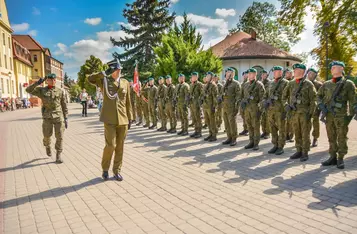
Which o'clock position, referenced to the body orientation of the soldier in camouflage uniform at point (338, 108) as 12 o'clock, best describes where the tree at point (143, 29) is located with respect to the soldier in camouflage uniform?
The tree is roughly at 3 o'clock from the soldier in camouflage uniform.

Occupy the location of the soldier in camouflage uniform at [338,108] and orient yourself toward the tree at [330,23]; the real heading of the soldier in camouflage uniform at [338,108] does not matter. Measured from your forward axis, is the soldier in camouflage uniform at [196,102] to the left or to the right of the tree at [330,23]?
left

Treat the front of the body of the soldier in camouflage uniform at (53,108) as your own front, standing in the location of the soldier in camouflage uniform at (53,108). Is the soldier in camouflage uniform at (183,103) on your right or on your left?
on your left

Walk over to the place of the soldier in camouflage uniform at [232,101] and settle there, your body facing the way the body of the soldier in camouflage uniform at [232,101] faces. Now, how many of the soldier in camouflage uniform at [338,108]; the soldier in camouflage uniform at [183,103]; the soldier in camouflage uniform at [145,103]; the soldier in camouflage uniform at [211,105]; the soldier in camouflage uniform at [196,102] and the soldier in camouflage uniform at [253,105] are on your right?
4

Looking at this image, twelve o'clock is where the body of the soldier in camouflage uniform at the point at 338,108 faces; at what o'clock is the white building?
The white building is roughly at 4 o'clock from the soldier in camouflage uniform.

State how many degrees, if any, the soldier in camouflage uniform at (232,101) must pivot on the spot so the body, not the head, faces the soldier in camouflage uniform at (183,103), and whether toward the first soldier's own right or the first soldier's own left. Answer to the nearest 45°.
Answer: approximately 90° to the first soldier's own right

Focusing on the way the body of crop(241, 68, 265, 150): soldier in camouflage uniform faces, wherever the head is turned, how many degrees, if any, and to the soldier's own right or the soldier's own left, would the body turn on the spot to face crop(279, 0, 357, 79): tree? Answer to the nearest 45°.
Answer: approximately 135° to the soldier's own right

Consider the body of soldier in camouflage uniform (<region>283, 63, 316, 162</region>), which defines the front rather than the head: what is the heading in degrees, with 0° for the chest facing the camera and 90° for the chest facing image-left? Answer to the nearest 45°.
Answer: approximately 45°
